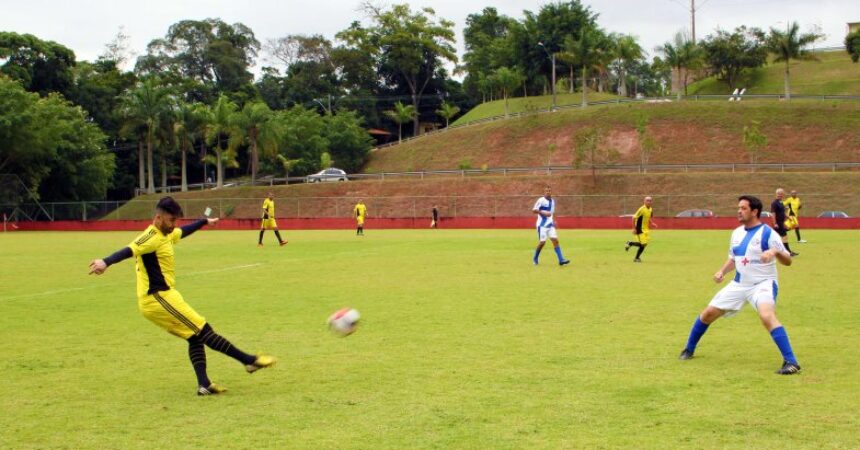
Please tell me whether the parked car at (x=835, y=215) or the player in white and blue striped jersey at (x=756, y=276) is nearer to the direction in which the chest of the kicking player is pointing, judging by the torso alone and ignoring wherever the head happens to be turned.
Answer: the player in white and blue striped jersey

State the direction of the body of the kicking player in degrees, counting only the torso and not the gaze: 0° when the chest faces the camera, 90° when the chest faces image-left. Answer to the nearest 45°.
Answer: approximately 270°

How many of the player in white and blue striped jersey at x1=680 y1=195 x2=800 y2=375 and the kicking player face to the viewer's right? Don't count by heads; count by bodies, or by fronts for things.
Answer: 1

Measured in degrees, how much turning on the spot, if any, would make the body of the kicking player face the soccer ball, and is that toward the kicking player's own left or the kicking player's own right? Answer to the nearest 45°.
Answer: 0° — they already face it

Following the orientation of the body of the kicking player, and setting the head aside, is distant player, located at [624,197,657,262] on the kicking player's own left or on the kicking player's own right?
on the kicking player's own left

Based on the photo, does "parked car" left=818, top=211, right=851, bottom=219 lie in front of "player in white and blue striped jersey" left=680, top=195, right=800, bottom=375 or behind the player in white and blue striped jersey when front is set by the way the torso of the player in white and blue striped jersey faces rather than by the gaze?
behind

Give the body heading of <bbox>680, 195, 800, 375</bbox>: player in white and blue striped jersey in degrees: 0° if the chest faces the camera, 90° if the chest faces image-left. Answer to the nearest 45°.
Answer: approximately 45°

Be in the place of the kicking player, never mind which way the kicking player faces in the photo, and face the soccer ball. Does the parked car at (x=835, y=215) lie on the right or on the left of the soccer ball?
left

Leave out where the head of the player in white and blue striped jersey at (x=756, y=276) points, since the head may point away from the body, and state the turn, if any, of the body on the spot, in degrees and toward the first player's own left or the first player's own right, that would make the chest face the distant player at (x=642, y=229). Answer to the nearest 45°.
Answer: approximately 135° to the first player's own right

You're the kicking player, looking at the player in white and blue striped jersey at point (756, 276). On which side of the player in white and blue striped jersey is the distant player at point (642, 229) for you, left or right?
left

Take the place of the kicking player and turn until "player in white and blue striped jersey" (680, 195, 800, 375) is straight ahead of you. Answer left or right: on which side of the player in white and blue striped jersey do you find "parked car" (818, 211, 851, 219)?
left

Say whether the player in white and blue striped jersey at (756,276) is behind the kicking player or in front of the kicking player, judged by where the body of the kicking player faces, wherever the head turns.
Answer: in front

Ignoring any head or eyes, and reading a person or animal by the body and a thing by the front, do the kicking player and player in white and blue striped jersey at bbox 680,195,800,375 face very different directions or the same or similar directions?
very different directions

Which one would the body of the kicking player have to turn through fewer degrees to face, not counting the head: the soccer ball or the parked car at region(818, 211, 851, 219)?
the soccer ball

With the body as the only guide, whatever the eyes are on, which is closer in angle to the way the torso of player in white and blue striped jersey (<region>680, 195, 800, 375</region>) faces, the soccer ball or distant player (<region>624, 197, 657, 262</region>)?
the soccer ball
